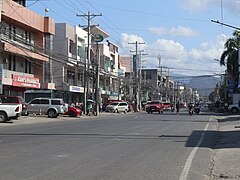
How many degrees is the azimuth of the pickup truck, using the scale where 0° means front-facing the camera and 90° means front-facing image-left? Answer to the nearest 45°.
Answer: approximately 135°

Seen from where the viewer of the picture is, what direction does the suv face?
facing away from the viewer and to the left of the viewer

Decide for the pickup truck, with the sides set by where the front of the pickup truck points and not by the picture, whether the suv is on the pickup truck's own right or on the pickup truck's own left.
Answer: on the pickup truck's own right

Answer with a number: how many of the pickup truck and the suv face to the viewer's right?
0

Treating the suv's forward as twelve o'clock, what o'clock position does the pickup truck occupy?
The pickup truck is roughly at 8 o'clock from the suv.
